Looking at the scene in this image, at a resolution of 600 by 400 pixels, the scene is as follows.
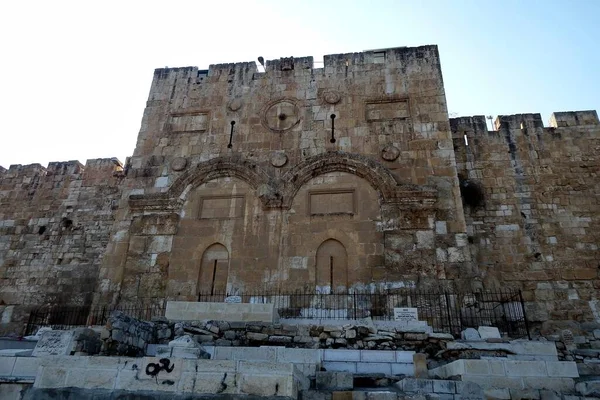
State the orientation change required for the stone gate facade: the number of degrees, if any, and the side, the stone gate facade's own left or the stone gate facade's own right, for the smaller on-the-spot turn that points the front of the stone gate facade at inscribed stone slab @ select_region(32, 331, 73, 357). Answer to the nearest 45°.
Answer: approximately 45° to the stone gate facade's own right

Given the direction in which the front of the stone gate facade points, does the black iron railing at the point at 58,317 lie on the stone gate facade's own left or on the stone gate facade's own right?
on the stone gate facade's own right

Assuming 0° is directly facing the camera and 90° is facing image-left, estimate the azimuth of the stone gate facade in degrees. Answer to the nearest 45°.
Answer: approximately 0°

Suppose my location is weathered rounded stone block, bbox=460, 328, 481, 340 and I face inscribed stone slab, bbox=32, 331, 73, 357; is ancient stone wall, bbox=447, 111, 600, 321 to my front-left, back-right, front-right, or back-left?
back-right

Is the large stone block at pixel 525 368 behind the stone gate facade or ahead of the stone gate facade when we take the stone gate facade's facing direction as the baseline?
ahead

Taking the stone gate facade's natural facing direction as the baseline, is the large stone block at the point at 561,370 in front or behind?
in front

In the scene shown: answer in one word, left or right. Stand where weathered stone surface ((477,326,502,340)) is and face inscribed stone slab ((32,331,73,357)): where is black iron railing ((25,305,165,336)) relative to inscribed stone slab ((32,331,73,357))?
right
